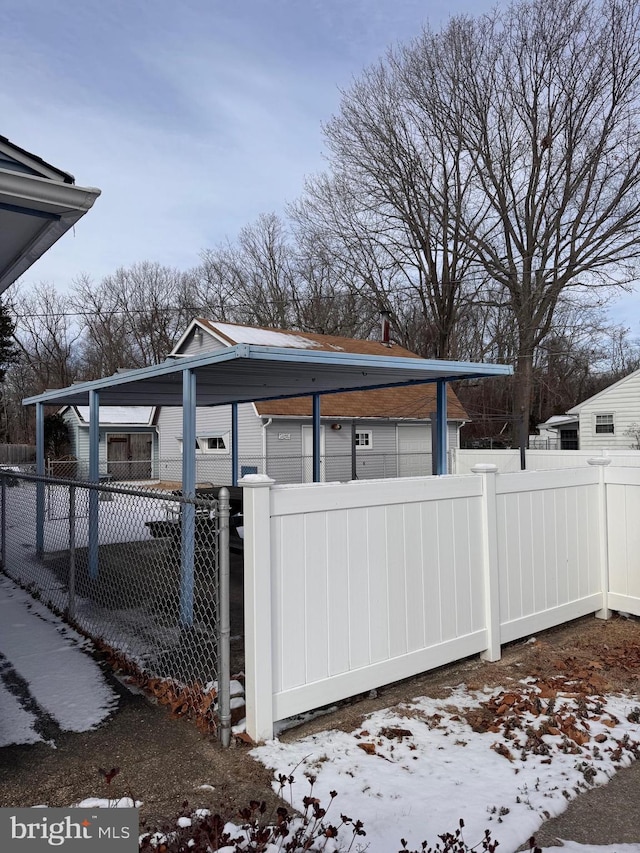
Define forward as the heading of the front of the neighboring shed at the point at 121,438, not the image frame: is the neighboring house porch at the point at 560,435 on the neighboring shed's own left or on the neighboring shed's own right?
on the neighboring shed's own left

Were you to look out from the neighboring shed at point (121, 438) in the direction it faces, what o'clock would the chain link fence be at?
The chain link fence is roughly at 12 o'clock from the neighboring shed.

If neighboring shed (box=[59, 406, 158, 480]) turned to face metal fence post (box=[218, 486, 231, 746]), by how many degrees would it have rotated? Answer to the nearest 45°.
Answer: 0° — it already faces it

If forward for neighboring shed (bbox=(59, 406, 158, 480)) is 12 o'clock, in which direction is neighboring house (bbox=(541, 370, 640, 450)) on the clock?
neighboring house (bbox=(541, 370, 640, 450)) is roughly at 10 o'clock from neighboring shed (bbox=(59, 406, 158, 480)).

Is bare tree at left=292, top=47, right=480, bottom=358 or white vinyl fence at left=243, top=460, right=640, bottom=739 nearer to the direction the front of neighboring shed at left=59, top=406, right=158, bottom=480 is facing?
the white vinyl fence

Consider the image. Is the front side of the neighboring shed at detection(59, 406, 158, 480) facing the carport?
yes

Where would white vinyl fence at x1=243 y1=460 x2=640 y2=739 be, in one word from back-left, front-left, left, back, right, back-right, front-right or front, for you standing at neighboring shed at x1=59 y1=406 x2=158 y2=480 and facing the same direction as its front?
front

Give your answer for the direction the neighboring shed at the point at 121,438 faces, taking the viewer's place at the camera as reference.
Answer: facing the viewer

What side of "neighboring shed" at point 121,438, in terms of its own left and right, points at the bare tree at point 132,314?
back

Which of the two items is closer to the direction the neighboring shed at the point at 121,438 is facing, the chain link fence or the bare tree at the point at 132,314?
the chain link fence
